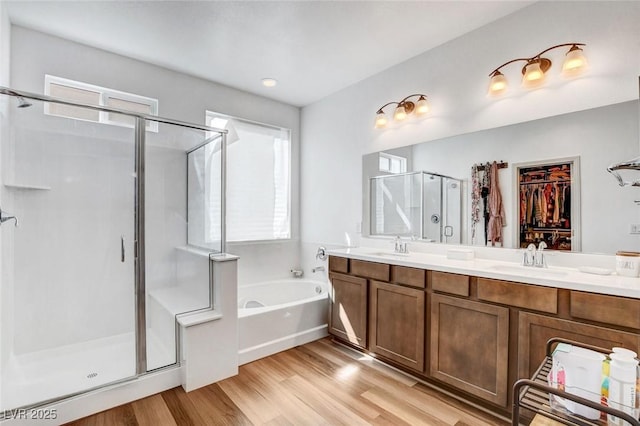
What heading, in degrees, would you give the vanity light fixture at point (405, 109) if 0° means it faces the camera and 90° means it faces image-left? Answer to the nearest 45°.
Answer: approximately 45°

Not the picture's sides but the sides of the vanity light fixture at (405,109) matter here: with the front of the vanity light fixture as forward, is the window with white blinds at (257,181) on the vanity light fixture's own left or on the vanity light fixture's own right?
on the vanity light fixture's own right

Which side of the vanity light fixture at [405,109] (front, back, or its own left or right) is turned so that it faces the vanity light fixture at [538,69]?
left

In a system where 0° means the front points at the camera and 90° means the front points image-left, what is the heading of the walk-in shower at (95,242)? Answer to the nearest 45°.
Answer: approximately 315°

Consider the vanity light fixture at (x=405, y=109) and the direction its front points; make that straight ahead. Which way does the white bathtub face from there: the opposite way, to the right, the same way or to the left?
to the left

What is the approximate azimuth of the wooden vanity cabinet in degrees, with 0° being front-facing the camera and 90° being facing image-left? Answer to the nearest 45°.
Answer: approximately 45°
